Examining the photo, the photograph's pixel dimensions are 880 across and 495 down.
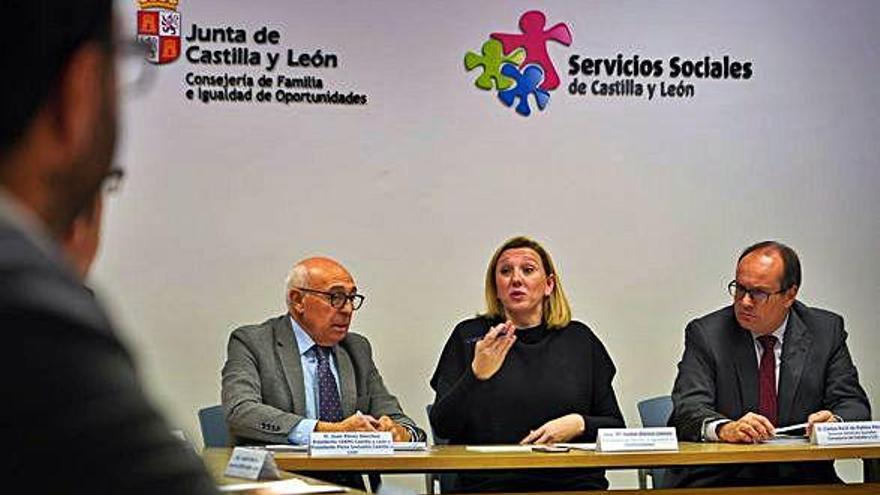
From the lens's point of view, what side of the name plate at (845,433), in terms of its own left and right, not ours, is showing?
front

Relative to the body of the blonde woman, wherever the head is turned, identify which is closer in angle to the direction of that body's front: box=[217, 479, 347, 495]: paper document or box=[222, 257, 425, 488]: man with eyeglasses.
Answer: the paper document

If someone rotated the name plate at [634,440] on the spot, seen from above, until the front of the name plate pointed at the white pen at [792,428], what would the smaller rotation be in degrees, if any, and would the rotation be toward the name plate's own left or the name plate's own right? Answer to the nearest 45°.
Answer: approximately 135° to the name plate's own left

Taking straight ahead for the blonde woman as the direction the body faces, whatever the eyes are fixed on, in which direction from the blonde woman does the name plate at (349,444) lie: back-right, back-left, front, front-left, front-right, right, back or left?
front-right

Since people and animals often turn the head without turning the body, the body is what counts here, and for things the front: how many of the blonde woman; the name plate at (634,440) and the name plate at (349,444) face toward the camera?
3

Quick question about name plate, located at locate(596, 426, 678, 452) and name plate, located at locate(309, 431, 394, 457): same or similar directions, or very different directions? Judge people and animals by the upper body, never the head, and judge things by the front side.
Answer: same or similar directions

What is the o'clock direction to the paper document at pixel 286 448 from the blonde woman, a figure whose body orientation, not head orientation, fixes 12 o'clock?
The paper document is roughly at 2 o'clock from the blonde woman.

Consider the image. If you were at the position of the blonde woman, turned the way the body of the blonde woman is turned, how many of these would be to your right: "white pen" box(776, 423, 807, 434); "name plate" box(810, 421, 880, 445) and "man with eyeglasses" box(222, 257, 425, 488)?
1

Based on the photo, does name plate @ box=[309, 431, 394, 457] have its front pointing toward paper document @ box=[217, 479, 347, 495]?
yes

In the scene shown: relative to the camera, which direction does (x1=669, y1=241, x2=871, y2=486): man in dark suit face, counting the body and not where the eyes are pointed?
toward the camera

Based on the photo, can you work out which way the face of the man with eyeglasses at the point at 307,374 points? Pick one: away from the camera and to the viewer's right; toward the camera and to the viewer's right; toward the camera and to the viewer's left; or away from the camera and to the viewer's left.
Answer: toward the camera and to the viewer's right

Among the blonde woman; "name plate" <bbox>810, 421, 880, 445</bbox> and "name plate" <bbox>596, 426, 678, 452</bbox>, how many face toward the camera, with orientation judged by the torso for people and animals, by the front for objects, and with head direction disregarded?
3

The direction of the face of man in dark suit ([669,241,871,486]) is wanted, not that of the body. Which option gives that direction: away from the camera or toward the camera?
toward the camera

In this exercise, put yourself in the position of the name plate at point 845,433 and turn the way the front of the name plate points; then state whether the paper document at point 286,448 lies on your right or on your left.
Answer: on your right

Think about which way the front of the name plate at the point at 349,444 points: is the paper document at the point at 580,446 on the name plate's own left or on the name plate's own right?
on the name plate's own left

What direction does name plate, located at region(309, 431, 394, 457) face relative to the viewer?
toward the camera
